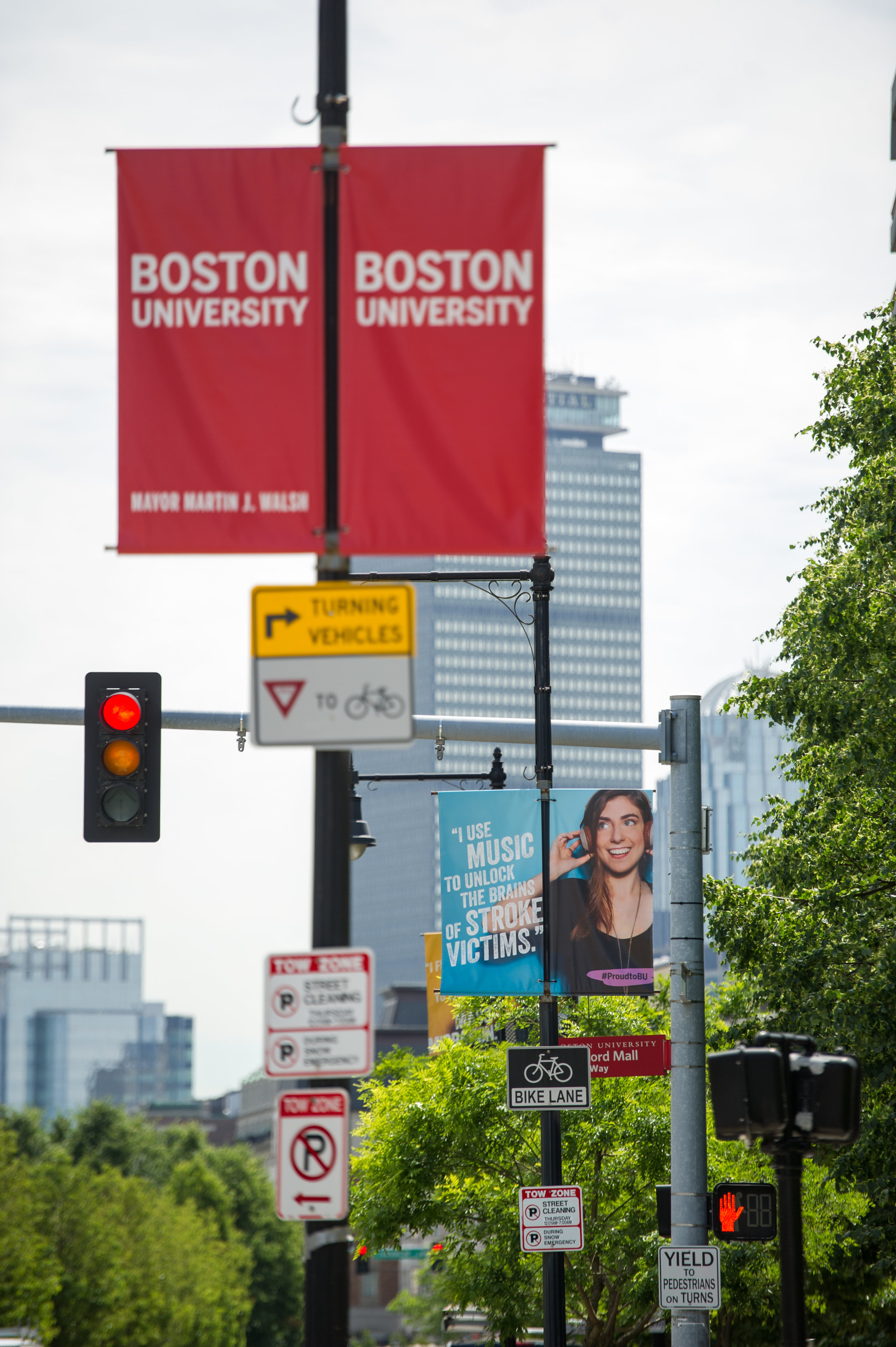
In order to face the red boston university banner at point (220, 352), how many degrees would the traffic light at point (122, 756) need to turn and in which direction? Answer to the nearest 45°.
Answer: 0° — it already faces it

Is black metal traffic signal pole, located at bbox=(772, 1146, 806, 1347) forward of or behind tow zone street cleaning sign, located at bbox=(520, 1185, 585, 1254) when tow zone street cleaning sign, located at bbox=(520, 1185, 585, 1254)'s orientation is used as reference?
forward

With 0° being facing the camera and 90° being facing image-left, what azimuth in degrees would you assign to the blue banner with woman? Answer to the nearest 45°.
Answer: approximately 0°

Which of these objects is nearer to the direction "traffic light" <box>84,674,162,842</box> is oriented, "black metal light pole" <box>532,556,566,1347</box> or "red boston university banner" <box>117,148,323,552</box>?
the red boston university banner

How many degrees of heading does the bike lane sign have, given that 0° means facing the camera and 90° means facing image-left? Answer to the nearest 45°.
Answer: approximately 0°
